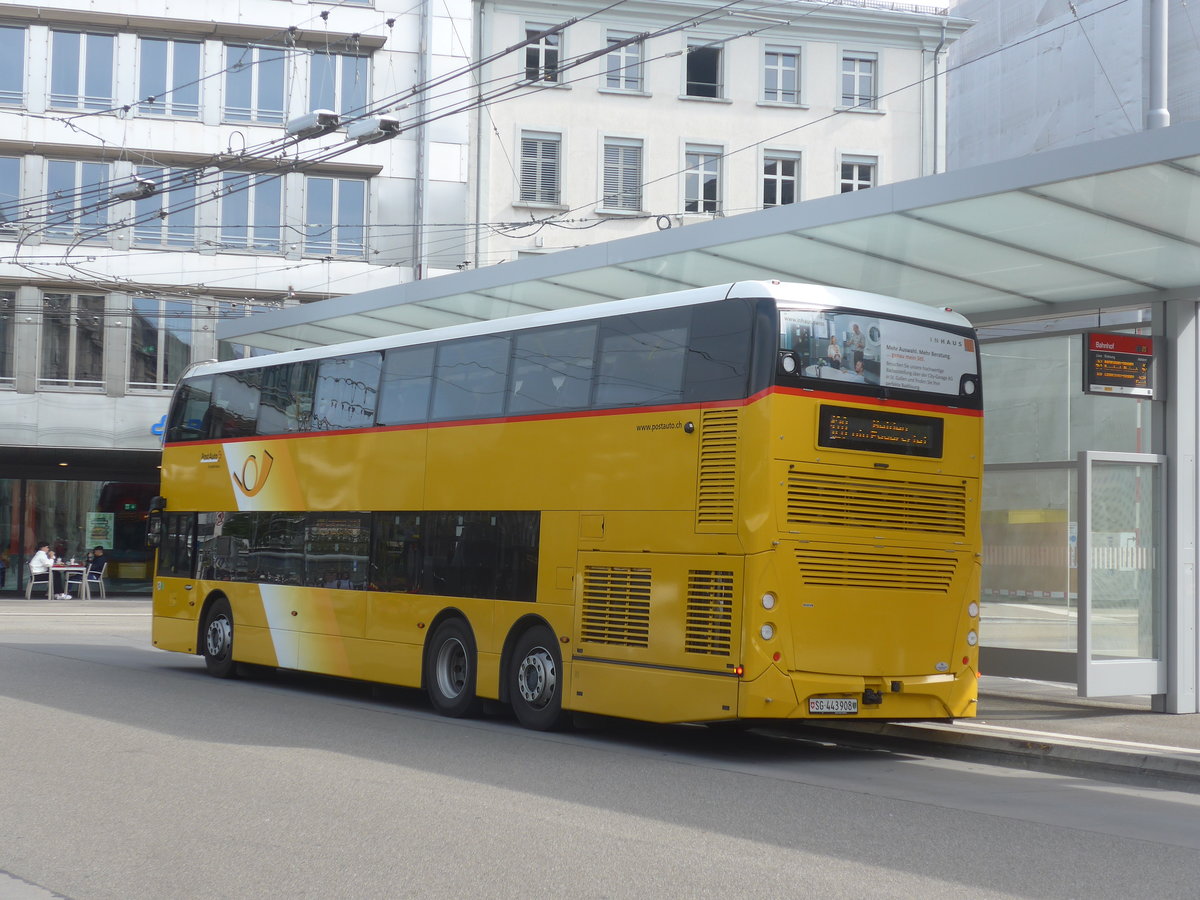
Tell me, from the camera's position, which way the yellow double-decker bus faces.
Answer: facing away from the viewer and to the left of the viewer

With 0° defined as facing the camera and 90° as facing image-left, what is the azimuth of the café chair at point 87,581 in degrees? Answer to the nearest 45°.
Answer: approximately 90°

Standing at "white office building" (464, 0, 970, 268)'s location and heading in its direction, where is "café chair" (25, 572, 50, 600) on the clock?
The café chair is roughly at 3 o'clock from the white office building.

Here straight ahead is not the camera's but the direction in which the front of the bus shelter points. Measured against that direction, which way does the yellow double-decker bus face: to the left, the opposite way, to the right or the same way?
to the right

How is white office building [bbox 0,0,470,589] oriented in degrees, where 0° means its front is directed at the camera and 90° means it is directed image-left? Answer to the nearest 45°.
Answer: approximately 0°

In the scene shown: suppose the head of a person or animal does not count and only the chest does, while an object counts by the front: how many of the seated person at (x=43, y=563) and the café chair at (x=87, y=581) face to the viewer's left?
1

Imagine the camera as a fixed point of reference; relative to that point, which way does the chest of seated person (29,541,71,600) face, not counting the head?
to the viewer's right
